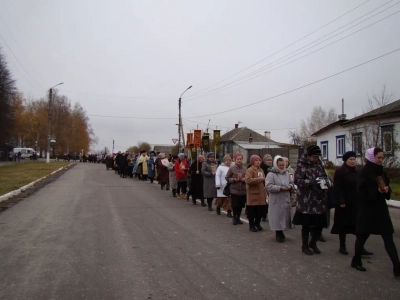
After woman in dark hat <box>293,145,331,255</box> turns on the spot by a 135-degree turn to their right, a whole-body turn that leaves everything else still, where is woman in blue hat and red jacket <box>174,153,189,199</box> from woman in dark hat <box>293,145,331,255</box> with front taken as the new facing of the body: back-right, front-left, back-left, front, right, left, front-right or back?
front-right

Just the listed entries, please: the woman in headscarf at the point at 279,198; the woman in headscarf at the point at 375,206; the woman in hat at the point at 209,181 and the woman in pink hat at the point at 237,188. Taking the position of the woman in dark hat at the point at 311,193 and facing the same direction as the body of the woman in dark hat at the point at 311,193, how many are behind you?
3

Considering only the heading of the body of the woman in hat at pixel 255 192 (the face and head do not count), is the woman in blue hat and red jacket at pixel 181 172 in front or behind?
behind

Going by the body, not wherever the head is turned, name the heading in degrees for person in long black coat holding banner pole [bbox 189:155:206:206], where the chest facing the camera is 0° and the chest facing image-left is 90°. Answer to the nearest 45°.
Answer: approximately 315°

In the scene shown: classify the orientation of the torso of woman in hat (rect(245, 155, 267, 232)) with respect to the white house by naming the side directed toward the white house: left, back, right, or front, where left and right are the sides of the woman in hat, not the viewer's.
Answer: left

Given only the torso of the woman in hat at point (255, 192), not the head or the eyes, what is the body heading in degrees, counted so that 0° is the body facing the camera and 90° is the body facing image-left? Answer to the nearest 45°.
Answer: approximately 315°
